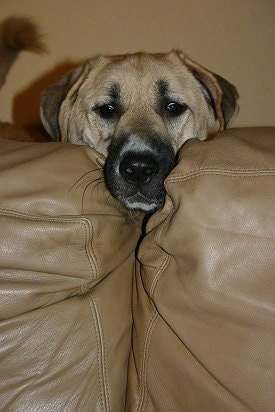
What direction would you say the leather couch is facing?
toward the camera

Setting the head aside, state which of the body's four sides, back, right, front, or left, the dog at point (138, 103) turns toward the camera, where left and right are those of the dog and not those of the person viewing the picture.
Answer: front
